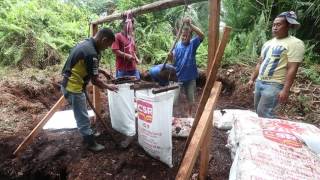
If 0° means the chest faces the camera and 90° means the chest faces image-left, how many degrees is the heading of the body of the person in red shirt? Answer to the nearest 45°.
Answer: approximately 315°

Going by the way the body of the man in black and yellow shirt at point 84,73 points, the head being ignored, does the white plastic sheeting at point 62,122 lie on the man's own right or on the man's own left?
on the man's own left

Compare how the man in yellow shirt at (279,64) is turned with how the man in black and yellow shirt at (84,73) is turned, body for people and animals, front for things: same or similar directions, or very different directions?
very different directions

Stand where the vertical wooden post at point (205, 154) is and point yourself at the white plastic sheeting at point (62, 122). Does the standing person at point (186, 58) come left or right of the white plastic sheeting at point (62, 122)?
right

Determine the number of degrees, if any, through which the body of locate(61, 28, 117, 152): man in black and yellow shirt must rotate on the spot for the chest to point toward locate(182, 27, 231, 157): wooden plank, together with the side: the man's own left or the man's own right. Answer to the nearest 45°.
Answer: approximately 45° to the man's own right

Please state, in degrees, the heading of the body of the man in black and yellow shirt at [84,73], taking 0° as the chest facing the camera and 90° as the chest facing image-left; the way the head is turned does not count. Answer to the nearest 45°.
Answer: approximately 270°

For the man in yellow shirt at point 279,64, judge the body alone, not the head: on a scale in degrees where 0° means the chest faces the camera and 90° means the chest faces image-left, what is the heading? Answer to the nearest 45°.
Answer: approximately 45°

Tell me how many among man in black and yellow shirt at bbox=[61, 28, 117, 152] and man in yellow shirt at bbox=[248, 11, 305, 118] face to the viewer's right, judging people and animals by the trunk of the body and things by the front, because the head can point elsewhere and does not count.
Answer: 1
